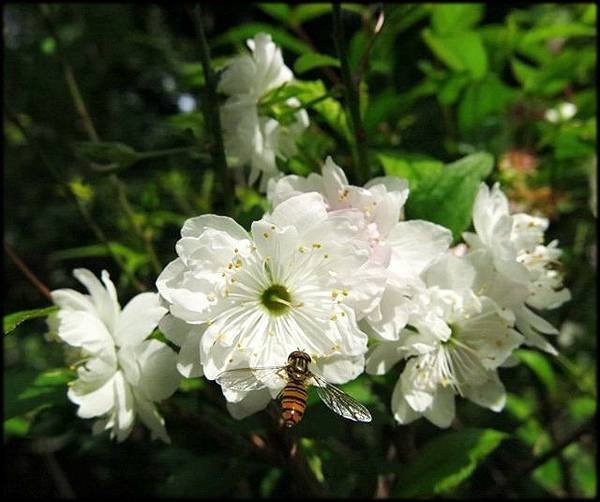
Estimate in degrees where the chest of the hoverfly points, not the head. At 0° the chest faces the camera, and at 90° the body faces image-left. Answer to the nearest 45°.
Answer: approximately 180°

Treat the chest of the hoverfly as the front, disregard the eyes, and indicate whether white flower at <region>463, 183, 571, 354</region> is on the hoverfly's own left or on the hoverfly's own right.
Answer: on the hoverfly's own right
